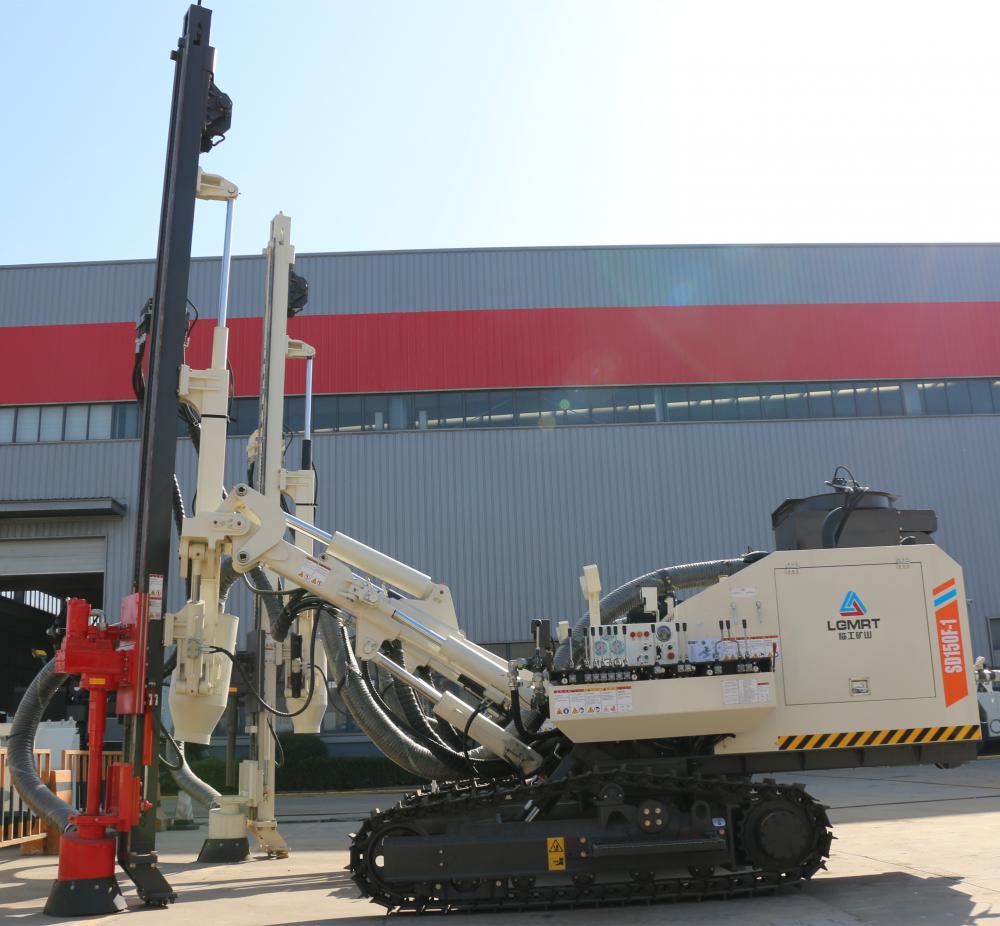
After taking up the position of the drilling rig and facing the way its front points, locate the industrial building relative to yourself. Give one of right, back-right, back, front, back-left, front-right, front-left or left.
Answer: right

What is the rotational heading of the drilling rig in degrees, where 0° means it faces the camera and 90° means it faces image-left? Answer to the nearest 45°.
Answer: approximately 90°
